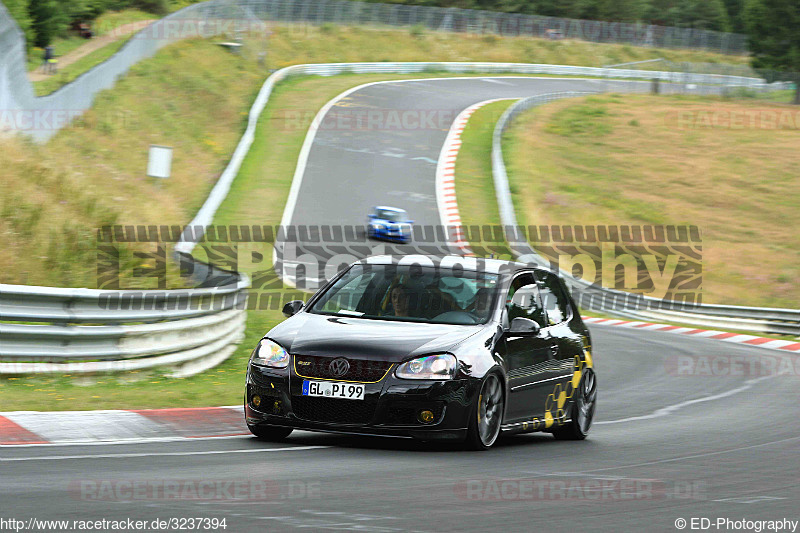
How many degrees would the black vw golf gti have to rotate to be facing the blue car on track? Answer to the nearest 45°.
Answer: approximately 135° to its right

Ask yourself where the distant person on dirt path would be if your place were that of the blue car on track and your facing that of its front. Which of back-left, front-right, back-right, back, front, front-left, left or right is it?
back-right

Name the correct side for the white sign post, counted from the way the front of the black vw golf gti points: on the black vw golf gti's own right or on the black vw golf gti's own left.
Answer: on the black vw golf gti's own right

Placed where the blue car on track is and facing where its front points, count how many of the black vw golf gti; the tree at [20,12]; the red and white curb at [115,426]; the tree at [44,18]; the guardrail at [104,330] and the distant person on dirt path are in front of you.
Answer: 3

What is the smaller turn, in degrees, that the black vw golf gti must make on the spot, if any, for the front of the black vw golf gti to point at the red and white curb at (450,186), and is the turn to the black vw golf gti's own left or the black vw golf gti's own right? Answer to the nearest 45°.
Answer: approximately 135° to the black vw golf gti's own right

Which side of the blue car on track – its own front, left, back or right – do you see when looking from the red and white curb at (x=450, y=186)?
back

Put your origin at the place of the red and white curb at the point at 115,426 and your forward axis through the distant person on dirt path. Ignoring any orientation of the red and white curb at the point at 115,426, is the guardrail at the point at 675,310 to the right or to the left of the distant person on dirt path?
right

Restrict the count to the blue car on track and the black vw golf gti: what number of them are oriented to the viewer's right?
0

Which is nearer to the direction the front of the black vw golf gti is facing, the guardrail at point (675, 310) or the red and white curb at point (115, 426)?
the red and white curb

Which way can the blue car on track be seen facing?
toward the camera

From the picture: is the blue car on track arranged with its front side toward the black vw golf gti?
yes

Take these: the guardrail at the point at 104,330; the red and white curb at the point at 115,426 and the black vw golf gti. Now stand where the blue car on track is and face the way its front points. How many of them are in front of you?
3

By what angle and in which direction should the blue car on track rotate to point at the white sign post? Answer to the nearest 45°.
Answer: approximately 45° to its right
